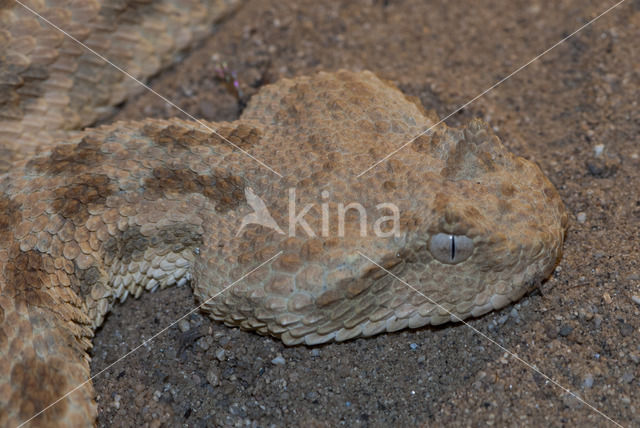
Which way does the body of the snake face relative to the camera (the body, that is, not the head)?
to the viewer's right
